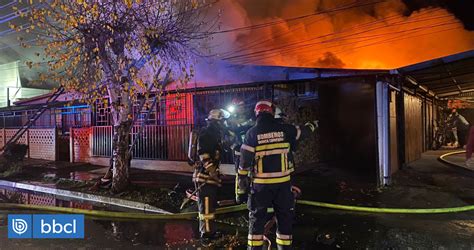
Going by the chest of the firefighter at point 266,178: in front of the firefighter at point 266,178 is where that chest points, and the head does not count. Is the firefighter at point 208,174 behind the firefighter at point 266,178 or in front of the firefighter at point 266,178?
in front

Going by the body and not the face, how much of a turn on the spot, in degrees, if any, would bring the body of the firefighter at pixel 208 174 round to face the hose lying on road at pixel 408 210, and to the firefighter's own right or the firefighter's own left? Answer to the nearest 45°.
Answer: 0° — they already face it

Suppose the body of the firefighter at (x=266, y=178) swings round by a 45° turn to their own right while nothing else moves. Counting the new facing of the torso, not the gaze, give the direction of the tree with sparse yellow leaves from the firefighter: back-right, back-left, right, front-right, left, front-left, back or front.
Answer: left

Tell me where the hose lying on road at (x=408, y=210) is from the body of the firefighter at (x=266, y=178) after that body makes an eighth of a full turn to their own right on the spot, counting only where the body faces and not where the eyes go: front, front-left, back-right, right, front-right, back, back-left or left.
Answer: front

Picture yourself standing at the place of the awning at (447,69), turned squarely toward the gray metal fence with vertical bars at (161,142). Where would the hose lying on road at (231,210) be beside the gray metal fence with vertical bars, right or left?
left

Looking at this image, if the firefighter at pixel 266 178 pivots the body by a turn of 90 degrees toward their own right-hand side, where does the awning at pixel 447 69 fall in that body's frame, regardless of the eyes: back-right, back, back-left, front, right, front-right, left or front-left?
front-left

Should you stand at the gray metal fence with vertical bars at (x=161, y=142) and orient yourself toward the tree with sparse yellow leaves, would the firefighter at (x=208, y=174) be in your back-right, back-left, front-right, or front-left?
front-left

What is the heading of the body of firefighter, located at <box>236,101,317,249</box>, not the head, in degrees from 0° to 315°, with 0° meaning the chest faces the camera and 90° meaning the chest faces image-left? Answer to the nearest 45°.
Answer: approximately 180°

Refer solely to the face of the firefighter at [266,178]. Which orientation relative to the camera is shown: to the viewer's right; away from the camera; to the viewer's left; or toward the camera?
away from the camera

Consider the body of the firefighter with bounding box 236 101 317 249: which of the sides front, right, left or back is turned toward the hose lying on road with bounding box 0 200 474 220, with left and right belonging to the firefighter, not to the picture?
front
